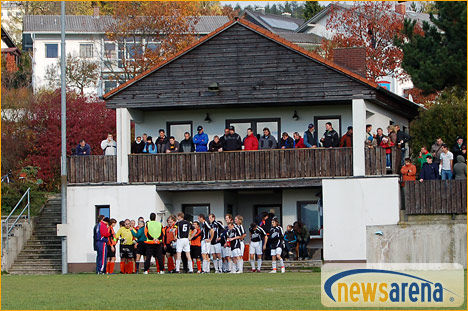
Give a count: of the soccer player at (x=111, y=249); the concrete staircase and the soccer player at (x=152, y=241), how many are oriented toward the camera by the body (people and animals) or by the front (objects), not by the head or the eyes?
1

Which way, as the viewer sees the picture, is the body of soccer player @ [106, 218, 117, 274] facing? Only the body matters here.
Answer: to the viewer's right

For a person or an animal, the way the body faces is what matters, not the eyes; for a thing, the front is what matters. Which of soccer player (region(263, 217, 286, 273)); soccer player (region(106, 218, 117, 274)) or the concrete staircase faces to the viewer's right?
soccer player (region(106, 218, 117, 274))

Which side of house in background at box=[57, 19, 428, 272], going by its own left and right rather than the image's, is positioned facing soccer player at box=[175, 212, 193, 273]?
front

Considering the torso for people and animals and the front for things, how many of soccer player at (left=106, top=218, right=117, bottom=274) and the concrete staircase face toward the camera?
1

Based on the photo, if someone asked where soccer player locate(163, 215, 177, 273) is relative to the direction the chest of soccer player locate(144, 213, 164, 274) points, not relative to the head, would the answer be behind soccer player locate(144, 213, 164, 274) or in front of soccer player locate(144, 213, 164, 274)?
in front

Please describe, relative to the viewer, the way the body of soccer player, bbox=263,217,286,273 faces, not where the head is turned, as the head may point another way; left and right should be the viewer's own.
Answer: facing the viewer and to the left of the viewer

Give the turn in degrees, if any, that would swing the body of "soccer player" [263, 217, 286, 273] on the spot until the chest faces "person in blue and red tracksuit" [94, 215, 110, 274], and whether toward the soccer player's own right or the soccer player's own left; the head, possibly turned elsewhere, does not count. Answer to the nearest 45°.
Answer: approximately 45° to the soccer player's own right

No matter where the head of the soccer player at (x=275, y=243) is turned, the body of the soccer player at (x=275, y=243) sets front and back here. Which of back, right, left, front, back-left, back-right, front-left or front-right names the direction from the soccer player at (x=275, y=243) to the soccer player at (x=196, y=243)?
front-right

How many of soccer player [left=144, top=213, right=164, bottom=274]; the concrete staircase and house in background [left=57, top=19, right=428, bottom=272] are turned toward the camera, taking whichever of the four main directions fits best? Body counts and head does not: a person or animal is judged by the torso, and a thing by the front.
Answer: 2

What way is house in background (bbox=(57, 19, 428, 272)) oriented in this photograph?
toward the camera

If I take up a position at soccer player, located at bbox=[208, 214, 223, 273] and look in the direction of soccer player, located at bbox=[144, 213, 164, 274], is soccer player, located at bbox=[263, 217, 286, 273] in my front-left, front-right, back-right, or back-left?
back-left

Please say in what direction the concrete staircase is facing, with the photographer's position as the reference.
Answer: facing the viewer
